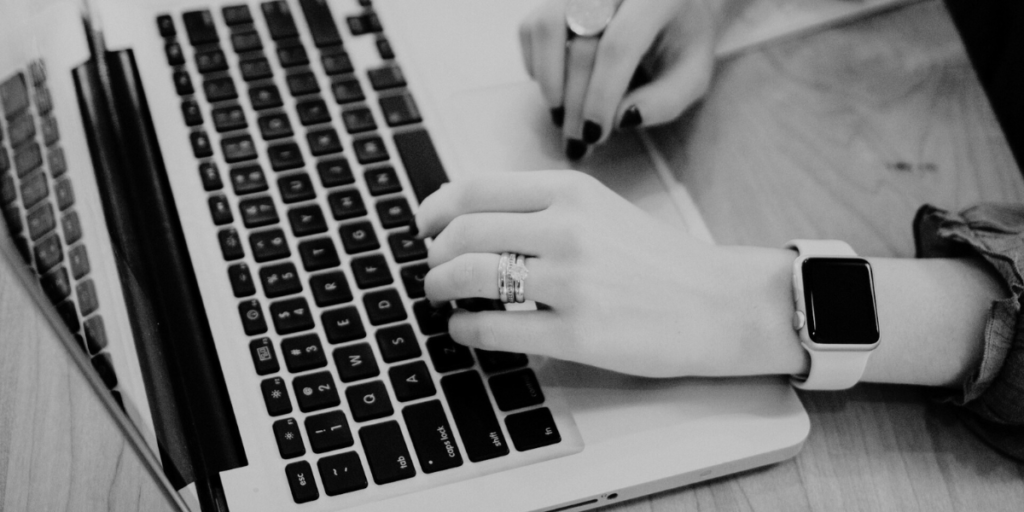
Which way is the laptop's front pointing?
to the viewer's right
